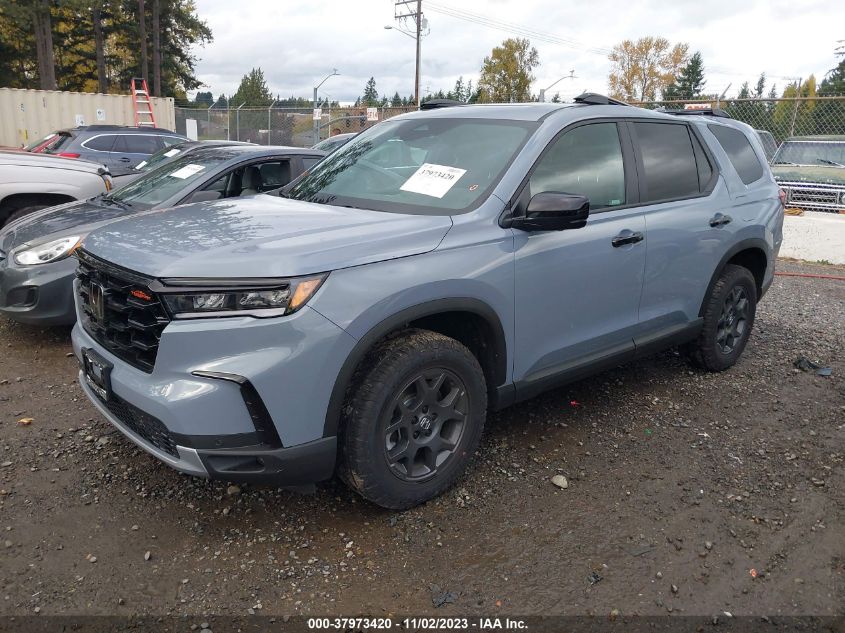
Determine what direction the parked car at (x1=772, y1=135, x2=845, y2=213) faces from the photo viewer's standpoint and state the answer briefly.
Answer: facing the viewer

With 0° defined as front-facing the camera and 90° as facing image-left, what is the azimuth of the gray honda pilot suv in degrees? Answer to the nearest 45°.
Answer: approximately 45°

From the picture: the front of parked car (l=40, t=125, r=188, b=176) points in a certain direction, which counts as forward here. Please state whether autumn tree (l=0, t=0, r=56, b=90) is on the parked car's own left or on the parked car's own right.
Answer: on the parked car's own left

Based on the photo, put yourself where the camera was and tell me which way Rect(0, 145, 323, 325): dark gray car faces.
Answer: facing the viewer and to the left of the viewer

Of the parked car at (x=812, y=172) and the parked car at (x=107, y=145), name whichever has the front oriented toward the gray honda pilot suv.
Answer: the parked car at (x=812, y=172)

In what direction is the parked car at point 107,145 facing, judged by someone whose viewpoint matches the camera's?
facing away from the viewer and to the right of the viewer
